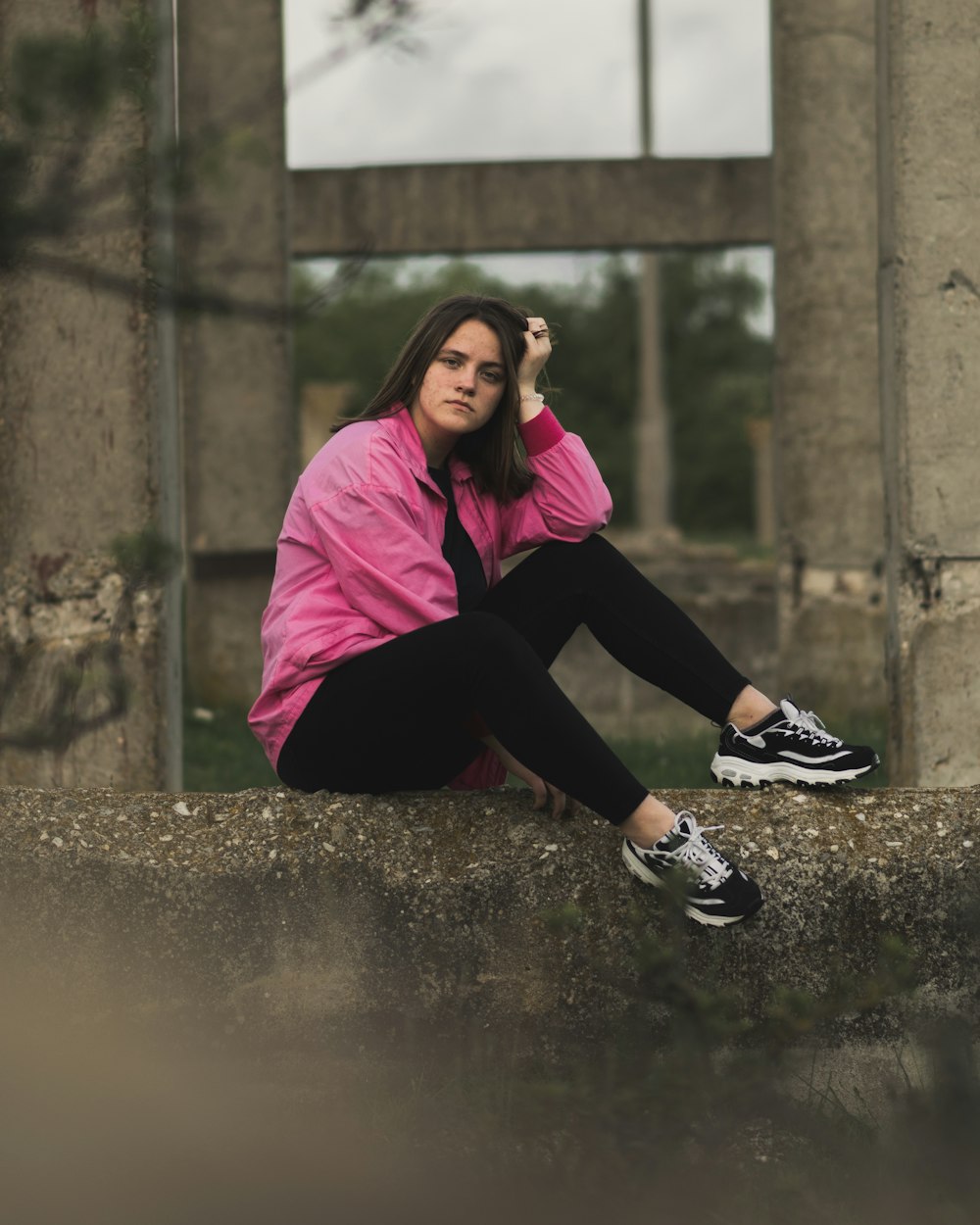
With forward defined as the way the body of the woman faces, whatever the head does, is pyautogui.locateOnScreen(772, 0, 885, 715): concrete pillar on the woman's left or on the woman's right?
on the woman's left

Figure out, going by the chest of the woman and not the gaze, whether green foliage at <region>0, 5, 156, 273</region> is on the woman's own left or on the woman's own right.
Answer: on the woman's own right

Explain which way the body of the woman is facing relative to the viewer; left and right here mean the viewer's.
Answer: facing the viewer and to the right of the viewer

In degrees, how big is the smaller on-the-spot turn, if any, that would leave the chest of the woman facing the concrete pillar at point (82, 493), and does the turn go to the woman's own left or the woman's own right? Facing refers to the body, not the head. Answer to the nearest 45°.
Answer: approximately 180°

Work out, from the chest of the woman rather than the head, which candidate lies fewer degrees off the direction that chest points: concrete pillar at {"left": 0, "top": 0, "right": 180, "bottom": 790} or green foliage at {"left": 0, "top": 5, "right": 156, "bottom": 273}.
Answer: the green foliage

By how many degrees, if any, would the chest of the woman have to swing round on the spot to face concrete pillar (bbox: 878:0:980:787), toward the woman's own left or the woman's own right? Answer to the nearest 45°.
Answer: approximately 90° to the woman's own left

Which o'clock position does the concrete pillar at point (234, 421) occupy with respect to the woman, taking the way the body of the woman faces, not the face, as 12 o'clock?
The concrete pillar is roughly at 7 o'clock from the woman.

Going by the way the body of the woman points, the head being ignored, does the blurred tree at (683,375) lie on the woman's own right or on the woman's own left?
on the woman's own left

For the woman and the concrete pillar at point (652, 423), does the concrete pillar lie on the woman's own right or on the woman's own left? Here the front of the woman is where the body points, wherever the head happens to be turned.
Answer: on the woman's own left
